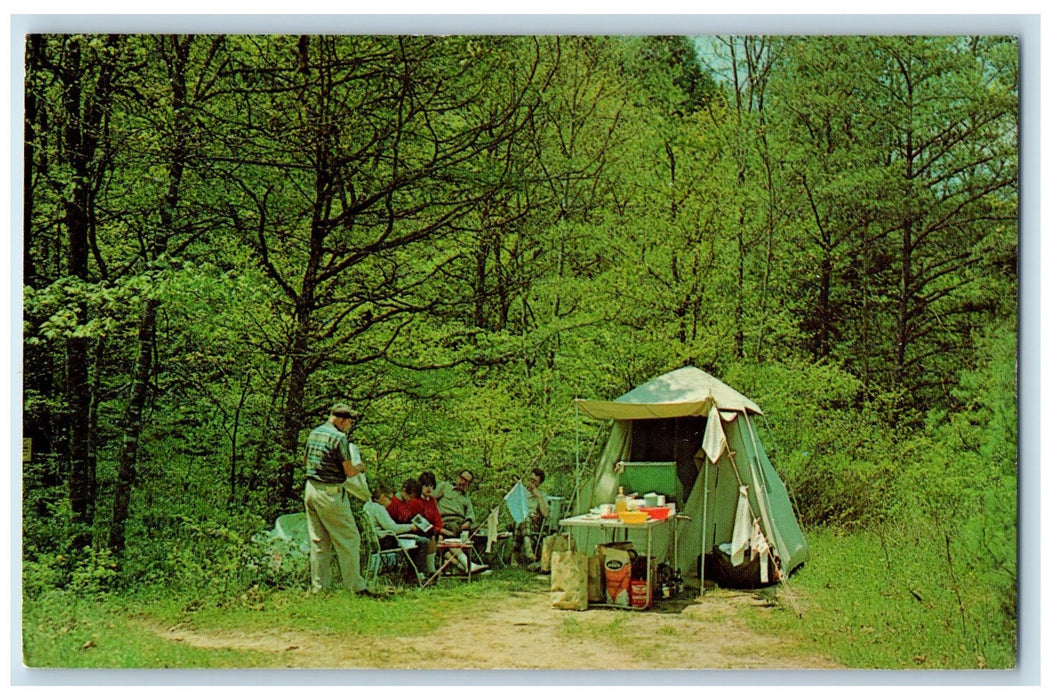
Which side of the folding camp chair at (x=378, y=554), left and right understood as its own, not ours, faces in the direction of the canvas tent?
front

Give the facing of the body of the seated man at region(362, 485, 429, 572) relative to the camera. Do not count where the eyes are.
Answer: to the viewer's right

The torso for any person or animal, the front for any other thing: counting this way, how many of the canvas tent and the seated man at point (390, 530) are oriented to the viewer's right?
1

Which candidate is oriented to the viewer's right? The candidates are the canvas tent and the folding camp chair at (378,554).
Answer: the folding camp chair

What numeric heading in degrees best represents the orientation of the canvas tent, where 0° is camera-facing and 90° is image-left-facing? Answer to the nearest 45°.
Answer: approximately 45°

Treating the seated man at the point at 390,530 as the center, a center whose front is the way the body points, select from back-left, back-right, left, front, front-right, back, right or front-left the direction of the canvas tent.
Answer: front

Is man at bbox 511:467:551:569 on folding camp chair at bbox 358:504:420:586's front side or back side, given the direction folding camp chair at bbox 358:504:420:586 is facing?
on the front side

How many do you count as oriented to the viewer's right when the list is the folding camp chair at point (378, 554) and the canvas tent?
1

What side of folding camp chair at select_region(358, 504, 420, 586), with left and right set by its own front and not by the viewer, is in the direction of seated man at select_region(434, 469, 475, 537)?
front

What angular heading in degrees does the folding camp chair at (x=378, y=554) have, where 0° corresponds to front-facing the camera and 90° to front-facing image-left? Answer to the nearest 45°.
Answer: approximately 270°
